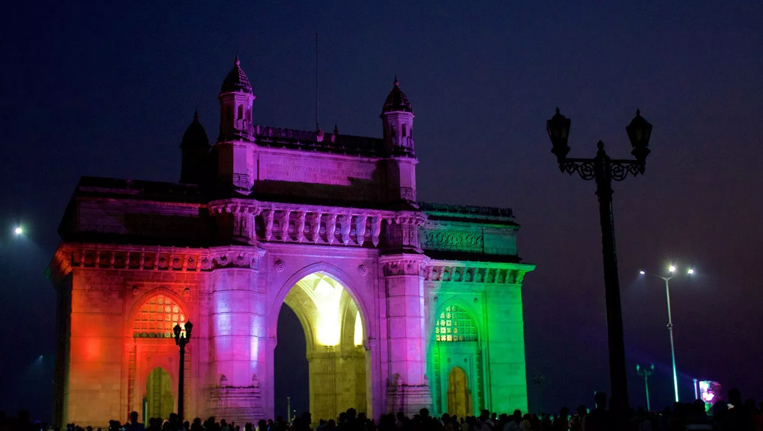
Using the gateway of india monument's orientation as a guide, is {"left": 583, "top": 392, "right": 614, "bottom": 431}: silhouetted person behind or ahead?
ahead

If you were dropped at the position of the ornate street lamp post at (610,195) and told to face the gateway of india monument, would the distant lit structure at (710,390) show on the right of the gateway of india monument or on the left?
right

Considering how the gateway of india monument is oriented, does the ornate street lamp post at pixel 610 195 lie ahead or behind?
ahead
